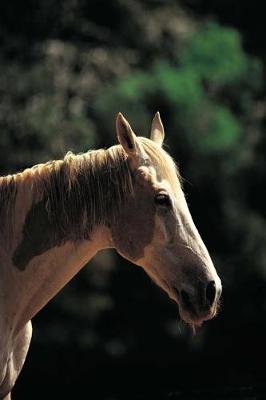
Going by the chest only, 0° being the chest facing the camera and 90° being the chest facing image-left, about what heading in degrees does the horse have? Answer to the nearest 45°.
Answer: approximately 270°
